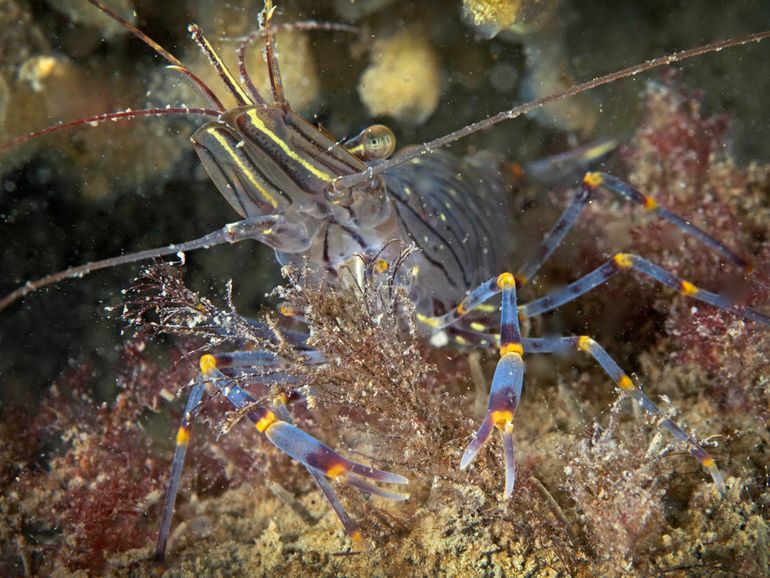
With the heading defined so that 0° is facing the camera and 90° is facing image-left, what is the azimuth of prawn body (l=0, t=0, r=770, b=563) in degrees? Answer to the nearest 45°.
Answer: approximately 45°
